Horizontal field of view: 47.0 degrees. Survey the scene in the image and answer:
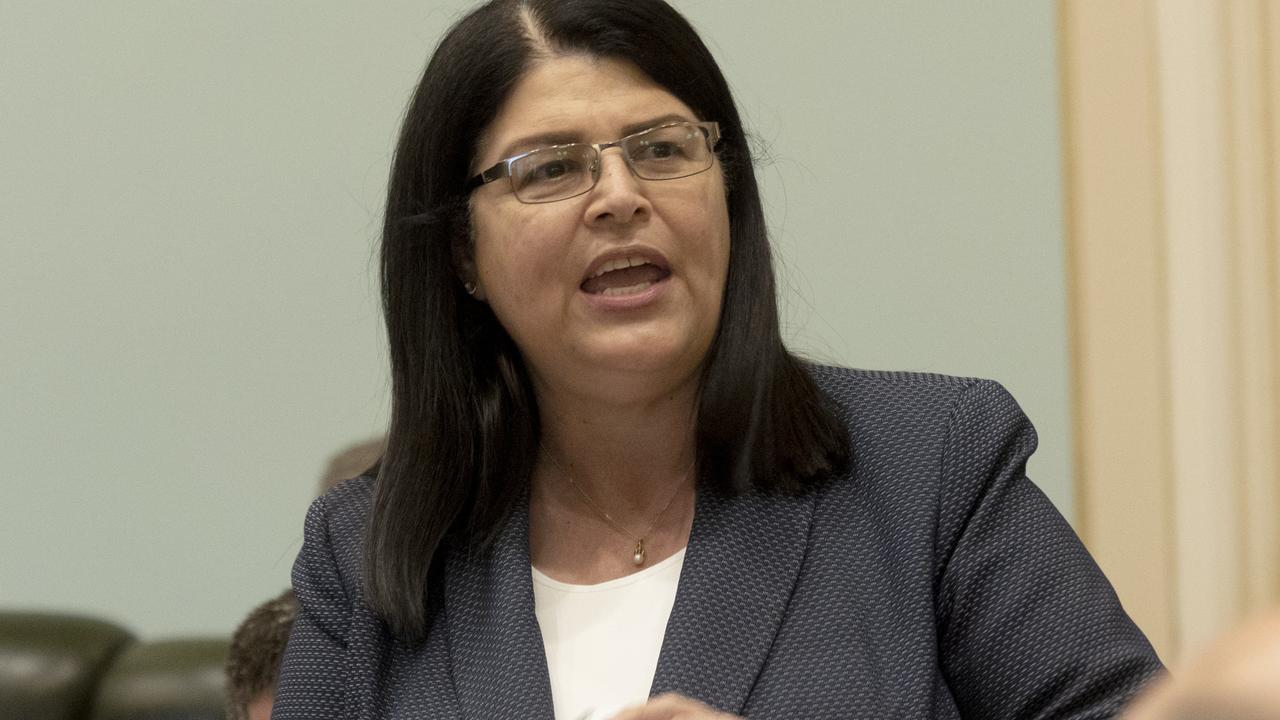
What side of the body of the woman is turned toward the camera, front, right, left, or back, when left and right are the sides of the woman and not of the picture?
front

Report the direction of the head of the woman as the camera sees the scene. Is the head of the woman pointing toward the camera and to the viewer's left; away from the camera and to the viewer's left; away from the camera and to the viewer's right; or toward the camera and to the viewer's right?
toward the camera and to the viewer's right

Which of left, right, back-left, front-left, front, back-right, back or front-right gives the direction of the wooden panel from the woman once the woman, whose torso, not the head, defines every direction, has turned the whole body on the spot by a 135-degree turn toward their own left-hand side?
front
